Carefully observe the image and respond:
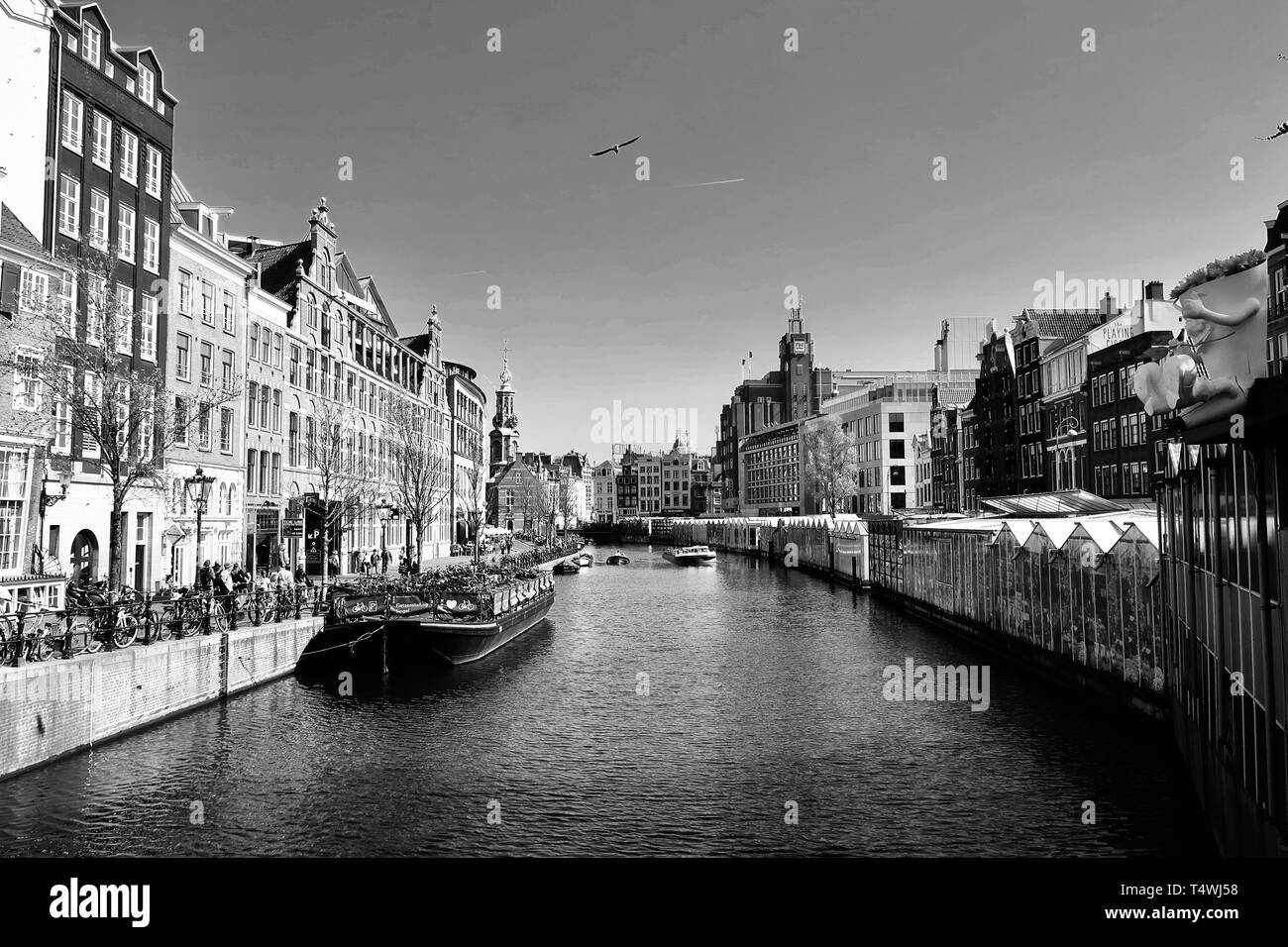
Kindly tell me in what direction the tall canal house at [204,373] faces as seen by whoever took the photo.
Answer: facing the viewer and to the right of the viewer

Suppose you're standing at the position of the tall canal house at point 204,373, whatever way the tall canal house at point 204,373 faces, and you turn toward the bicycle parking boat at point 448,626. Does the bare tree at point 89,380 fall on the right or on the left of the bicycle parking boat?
right

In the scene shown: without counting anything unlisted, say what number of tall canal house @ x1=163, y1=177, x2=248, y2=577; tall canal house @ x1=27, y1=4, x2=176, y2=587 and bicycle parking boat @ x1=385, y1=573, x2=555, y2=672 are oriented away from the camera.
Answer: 0

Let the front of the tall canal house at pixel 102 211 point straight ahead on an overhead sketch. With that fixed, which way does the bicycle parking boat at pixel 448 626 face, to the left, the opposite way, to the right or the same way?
to the right

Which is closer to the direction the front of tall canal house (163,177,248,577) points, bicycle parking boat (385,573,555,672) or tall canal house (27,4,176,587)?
the bicycle parking boat

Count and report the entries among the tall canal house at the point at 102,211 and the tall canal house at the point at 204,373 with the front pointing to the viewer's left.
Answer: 0

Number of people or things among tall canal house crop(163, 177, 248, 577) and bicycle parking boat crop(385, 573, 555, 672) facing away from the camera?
0

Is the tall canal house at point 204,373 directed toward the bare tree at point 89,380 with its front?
no

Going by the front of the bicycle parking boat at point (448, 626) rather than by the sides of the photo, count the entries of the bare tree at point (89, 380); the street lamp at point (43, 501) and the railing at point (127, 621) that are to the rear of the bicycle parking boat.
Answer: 0

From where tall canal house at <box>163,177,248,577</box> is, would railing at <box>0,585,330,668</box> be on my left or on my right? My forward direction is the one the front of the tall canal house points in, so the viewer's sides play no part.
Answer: on my right

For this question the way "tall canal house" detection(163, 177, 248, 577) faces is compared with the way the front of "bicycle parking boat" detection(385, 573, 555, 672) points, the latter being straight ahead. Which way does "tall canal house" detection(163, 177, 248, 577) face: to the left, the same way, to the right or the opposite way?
to the left

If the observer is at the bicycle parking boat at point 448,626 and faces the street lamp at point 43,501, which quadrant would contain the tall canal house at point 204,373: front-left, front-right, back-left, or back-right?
front-right

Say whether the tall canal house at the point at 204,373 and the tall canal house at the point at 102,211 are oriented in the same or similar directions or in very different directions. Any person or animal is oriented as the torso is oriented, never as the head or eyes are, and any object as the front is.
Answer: same or similar directions

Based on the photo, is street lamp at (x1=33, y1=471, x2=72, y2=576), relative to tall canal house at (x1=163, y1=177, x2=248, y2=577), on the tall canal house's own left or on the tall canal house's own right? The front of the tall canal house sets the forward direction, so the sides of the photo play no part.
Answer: on the tall canal house's own right

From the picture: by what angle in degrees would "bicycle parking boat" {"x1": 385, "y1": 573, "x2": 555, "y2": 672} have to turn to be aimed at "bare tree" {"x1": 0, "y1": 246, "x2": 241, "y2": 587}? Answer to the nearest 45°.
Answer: approximately 45° to its right

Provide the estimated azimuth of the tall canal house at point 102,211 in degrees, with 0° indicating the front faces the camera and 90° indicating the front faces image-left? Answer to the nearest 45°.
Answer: approximately 315°

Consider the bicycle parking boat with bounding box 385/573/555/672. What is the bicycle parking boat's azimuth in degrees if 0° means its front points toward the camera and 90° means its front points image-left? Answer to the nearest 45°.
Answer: approximately 45°
